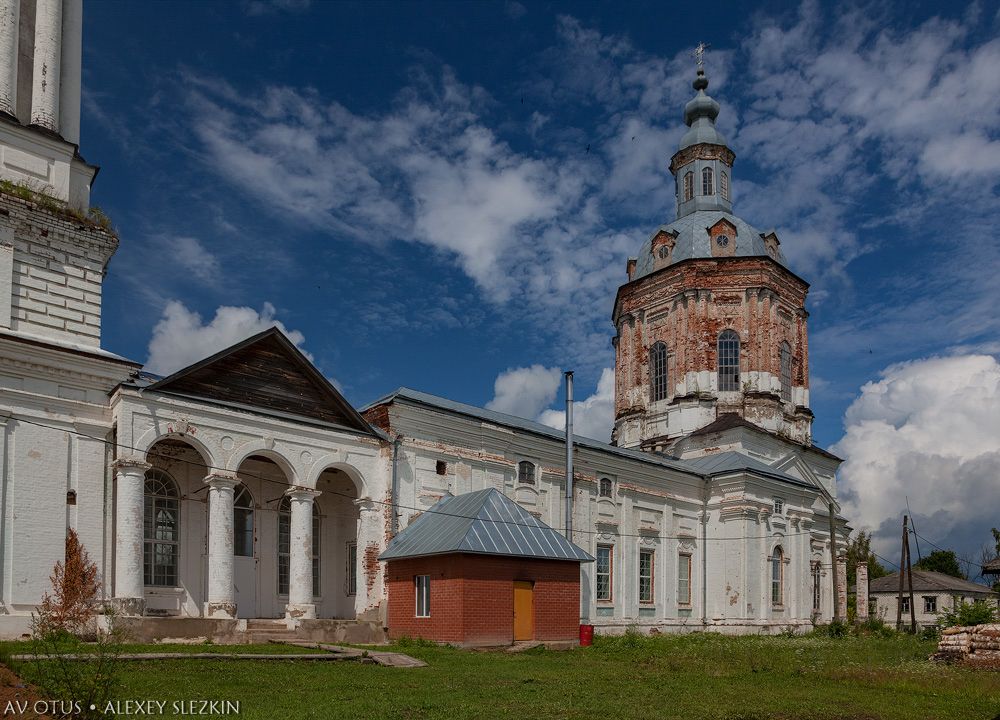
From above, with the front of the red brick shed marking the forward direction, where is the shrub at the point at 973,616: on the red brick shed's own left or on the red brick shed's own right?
on the red brick shed's own left

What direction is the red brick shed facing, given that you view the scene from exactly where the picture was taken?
facing the viewer and to the right of the viewer
